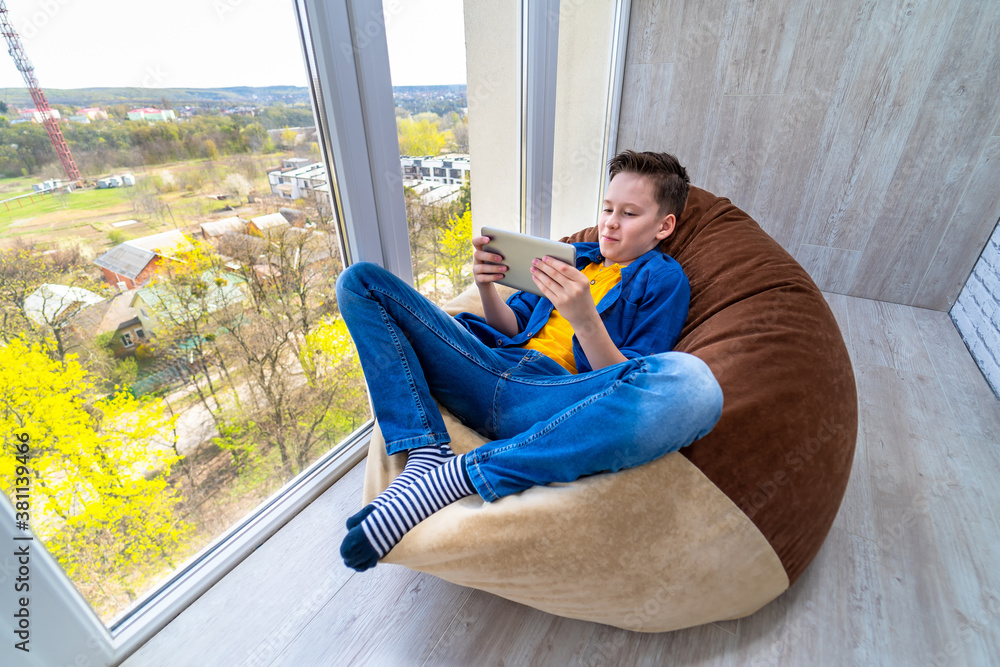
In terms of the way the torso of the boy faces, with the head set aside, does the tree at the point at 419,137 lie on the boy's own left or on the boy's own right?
on the boy's own right

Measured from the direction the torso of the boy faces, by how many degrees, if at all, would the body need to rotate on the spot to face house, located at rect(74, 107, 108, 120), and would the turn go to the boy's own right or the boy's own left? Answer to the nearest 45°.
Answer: approximately 45° to the boy's own right

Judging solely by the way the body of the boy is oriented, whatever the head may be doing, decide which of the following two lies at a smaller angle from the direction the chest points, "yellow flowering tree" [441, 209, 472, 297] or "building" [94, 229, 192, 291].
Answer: the building

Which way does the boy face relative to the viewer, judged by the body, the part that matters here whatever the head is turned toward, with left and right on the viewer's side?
facing the viewer and to the left of the viewer

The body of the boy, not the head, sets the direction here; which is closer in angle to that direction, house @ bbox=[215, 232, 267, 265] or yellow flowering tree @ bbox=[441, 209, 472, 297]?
the house

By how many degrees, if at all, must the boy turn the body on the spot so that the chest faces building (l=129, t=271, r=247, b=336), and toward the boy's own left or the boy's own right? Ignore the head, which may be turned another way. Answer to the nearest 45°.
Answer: approximately 45° to the boy's own right

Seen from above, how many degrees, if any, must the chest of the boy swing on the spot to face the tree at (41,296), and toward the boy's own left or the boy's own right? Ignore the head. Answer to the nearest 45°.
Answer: approximately 45° to the boy's own right

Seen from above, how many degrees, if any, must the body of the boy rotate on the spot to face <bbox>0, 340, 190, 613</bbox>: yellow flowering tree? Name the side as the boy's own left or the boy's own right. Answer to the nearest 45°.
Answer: approximately 45° to the boy's own right

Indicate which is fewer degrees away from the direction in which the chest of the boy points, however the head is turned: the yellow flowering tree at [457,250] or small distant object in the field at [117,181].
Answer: the small distant object in the field

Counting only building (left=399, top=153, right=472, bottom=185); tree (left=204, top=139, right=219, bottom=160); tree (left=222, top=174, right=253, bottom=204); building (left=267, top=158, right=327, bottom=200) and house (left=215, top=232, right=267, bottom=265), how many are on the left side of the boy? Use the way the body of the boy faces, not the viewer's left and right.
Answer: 0

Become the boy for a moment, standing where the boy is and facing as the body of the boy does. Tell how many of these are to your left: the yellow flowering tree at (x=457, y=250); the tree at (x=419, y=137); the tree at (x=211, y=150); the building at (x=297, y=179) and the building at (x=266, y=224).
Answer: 0

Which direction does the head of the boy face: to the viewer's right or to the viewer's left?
to the viewer's left

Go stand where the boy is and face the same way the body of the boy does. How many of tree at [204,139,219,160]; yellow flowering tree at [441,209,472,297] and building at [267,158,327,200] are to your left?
0

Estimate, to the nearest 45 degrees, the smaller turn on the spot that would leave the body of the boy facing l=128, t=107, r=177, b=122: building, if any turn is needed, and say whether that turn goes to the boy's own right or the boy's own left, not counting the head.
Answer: approximately 45° to the boy's own right

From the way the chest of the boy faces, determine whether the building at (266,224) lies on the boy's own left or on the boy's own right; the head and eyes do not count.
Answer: on the boy's own right

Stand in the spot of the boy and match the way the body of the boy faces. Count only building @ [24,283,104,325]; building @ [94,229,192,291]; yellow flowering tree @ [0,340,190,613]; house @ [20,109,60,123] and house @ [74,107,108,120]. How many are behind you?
0
